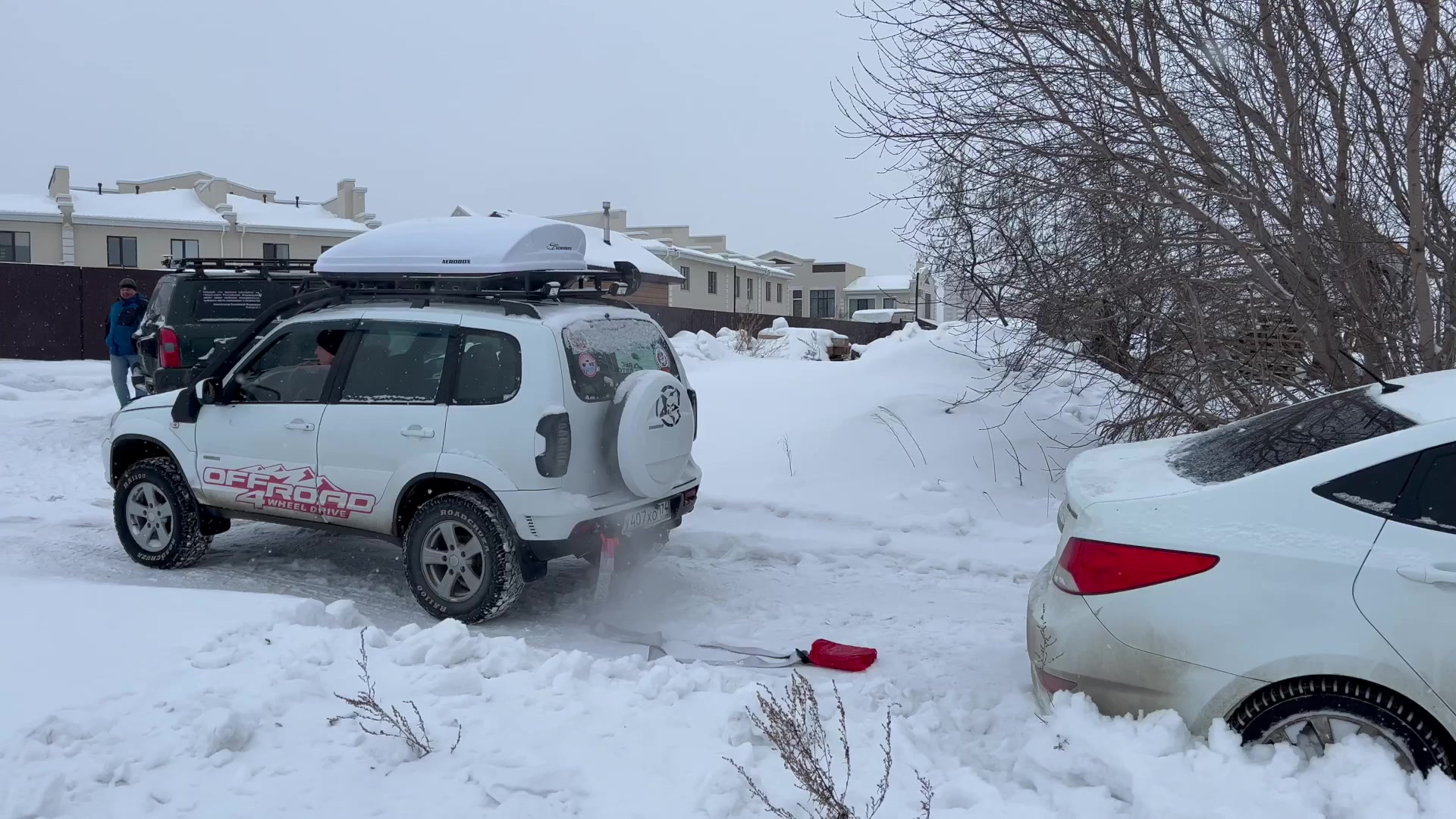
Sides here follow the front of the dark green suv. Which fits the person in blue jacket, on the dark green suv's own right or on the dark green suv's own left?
on the dark green suv's own left

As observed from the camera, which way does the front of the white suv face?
facing away from the viewer and to the left of the viewer

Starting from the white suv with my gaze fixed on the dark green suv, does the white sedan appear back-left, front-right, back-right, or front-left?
back-right

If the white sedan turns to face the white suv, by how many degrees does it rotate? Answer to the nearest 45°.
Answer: approximately 180°

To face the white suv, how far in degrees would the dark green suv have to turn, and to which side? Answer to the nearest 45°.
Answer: approximately 135° to its right

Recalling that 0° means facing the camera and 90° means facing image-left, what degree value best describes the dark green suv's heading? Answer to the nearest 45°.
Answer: approximately 225°

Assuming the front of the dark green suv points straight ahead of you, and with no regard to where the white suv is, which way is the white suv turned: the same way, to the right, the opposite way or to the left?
to the left

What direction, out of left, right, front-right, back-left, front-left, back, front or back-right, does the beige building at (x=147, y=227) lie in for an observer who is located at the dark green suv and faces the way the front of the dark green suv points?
front-left

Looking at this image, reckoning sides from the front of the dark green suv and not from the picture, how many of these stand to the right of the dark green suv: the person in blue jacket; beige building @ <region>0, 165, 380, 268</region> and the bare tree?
1
